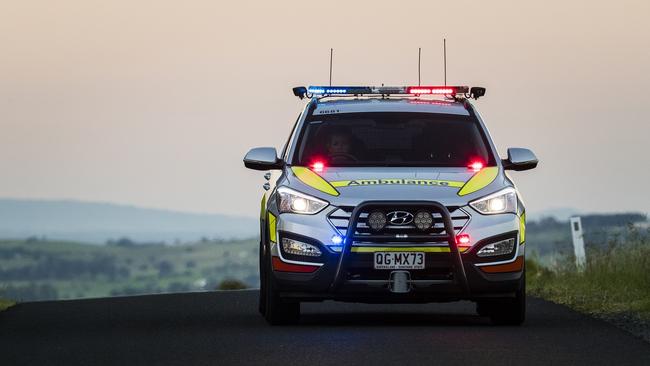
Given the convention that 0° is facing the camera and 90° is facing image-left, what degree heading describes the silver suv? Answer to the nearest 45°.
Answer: approximately 0°

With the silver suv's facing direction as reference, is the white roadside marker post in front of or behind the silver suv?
behind

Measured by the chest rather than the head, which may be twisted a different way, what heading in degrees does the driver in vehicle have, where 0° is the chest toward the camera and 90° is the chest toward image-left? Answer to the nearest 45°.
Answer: approximately 0°

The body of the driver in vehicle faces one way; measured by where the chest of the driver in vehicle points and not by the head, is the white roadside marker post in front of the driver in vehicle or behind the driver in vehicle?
behind
